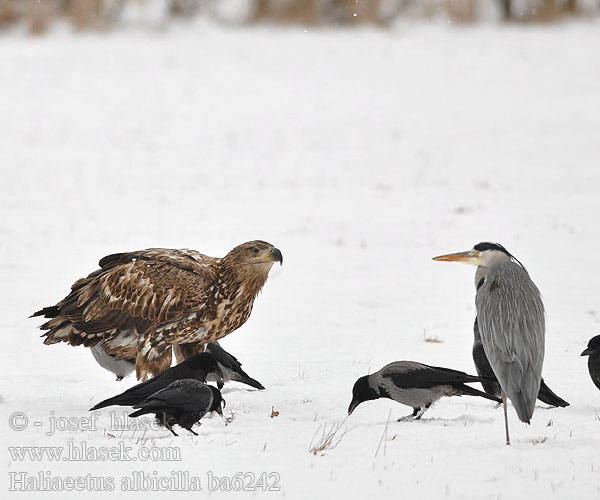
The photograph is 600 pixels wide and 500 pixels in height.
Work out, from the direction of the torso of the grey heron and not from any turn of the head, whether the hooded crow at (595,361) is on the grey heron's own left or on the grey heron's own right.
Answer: on the grey heron's own right

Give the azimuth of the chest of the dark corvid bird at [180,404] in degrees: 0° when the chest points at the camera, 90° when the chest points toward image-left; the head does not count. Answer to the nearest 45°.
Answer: approximately 270°

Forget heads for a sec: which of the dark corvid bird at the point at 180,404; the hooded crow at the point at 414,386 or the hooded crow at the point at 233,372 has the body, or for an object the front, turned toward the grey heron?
the dark corvid bird at the point at 180,404

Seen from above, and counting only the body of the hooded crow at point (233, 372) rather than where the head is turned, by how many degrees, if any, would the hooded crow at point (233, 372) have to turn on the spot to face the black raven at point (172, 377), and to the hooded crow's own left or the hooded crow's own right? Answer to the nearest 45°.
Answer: approximately 45° to the hooded crow's own left

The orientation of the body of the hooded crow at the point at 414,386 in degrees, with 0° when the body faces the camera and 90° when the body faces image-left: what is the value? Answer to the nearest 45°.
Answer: approximately 90°

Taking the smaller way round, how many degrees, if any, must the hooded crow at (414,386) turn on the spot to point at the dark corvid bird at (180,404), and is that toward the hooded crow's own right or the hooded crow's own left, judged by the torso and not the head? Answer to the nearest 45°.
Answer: approximately 45° to the hooded crow's own left

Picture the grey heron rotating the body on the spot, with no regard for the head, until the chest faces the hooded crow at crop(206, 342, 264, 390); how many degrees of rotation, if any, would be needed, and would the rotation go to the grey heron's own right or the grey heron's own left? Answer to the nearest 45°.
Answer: approximately 45° to the grey heron's own left

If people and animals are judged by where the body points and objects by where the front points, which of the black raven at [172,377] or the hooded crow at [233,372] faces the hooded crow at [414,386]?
the black raven at [172,377]
